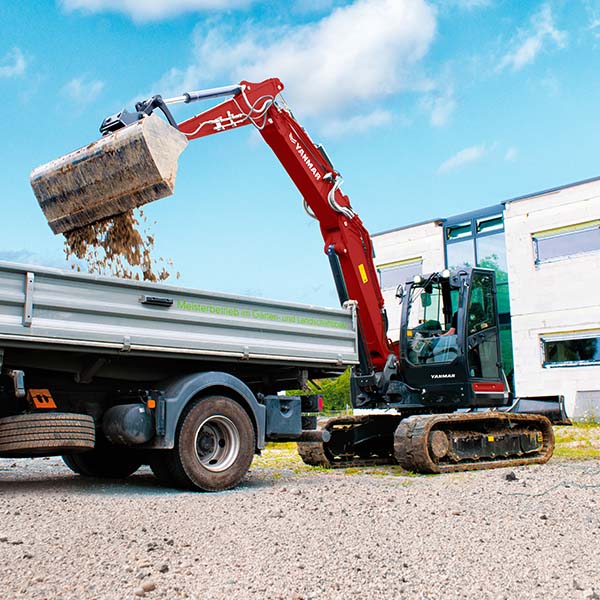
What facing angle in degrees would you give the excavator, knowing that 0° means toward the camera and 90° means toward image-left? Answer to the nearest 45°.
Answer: approximately 45°

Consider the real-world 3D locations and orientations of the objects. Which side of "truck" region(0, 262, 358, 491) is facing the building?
back

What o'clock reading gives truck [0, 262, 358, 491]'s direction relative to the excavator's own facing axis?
The truck is roughly at 12 o'clock from the excavator.

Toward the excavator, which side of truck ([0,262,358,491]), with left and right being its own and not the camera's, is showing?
back

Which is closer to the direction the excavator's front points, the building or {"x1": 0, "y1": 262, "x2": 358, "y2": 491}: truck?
the truck

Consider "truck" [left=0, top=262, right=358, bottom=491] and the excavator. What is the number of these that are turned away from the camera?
0
